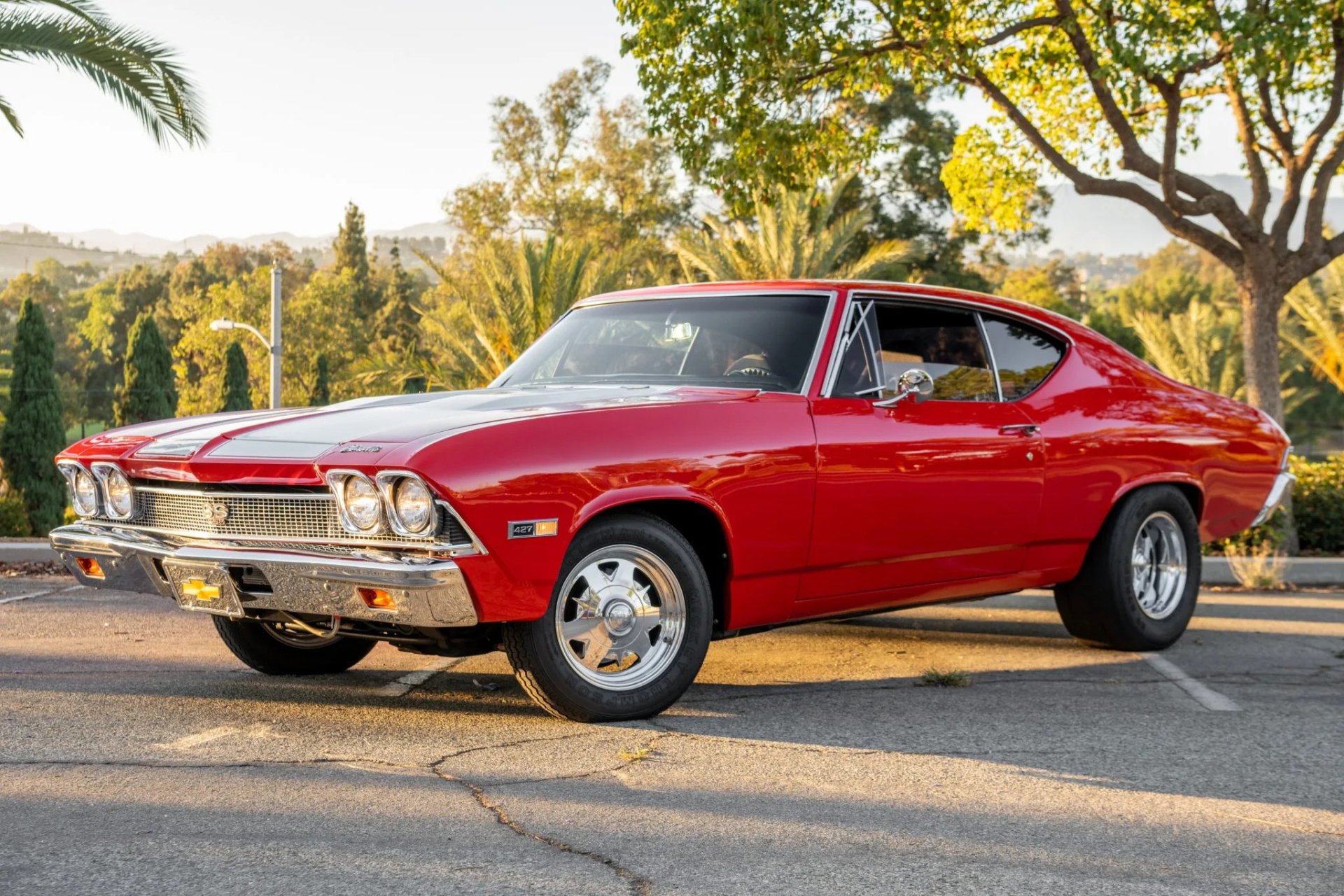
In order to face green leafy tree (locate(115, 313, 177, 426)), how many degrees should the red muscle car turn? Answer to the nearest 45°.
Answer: approximately 90° to its right

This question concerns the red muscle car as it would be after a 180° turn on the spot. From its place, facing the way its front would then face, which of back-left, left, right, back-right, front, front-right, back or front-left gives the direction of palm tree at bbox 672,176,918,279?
front-left

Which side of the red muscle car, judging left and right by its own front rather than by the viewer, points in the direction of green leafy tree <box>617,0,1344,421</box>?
back

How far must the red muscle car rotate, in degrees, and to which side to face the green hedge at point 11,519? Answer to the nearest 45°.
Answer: approximately 90° to its right

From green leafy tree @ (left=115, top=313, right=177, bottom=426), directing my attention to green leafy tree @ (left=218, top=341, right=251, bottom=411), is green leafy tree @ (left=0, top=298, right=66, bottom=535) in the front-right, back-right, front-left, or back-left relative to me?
back-right

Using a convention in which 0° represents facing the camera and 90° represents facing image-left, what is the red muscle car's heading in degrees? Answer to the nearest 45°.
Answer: approximately 45°

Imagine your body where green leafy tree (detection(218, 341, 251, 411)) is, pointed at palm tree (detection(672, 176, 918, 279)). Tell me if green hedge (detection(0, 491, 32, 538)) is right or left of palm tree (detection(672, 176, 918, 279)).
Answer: right

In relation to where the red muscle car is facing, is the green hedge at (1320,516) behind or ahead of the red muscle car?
behind

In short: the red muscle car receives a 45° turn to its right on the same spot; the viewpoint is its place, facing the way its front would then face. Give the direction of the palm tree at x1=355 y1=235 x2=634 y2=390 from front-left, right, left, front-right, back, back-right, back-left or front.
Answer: right

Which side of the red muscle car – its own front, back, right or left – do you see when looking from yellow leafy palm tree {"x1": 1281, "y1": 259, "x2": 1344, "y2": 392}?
back
